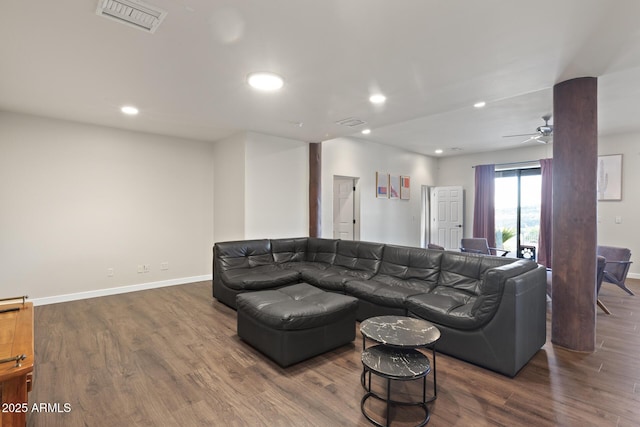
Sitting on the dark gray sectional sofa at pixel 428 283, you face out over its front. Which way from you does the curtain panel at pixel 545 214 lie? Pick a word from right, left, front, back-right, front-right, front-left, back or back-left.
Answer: back

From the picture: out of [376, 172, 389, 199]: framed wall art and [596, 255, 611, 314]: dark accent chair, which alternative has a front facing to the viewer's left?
the dark accent chair

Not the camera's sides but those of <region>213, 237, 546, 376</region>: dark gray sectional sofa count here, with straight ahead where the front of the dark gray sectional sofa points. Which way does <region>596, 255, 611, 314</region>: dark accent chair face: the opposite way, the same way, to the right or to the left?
to the right

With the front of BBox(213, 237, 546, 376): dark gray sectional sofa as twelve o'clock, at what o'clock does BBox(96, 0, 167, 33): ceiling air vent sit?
The ceiling air vent is roughly at 12 o'clock from the dark gray sectional sofa.

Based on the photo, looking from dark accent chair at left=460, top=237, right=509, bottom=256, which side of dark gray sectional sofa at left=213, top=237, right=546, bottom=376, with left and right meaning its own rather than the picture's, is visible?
back

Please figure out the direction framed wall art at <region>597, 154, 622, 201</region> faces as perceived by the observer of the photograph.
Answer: facing the viewer and to the left of the viewer

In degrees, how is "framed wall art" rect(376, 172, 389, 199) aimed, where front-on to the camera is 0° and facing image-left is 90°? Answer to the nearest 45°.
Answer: approximately 315°

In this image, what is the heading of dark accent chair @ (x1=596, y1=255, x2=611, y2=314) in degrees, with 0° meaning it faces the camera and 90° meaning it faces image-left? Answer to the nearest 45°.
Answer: approximately 90°

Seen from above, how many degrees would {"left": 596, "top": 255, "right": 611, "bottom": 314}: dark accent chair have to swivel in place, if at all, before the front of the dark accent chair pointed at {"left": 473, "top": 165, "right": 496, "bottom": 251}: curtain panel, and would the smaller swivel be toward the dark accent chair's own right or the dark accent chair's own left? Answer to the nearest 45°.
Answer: approximately 45° to the dark accent chair's own right

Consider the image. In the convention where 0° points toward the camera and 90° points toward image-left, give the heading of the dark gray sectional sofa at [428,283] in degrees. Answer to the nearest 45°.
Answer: approximately 45°

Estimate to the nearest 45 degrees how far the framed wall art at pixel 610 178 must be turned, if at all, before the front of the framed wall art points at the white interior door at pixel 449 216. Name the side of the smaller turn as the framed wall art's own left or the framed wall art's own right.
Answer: approximately 45° to the framed wall art's own right
